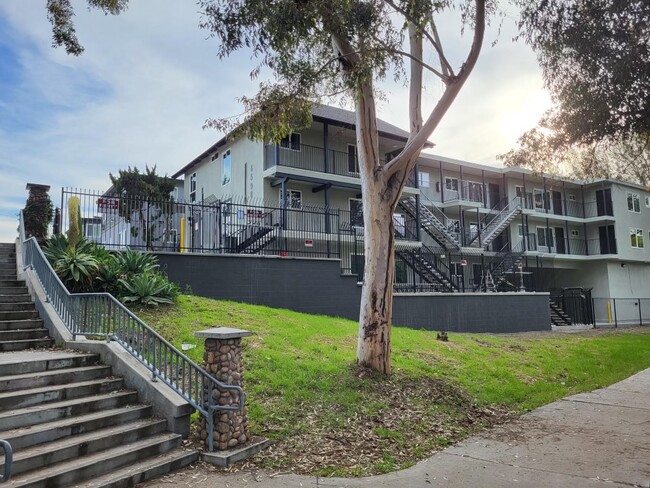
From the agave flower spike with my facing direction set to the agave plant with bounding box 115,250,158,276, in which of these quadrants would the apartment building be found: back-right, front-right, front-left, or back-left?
front-left

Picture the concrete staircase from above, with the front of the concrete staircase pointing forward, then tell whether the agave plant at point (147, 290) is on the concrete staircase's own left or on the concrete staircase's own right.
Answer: on the concrete staircase's own left

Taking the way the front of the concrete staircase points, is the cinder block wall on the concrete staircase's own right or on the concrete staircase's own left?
on the concrete staircase's own left

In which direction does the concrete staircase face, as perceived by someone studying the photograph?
facing the viewer

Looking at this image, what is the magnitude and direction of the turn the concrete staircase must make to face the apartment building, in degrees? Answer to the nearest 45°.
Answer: approximately 135° to its left

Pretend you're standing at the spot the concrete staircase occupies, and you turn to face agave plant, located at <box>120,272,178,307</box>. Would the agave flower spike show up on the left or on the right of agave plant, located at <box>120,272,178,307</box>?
left

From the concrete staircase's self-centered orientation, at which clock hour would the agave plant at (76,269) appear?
The agave plant is roughly at 7 o'clock from the concrete staircase.
